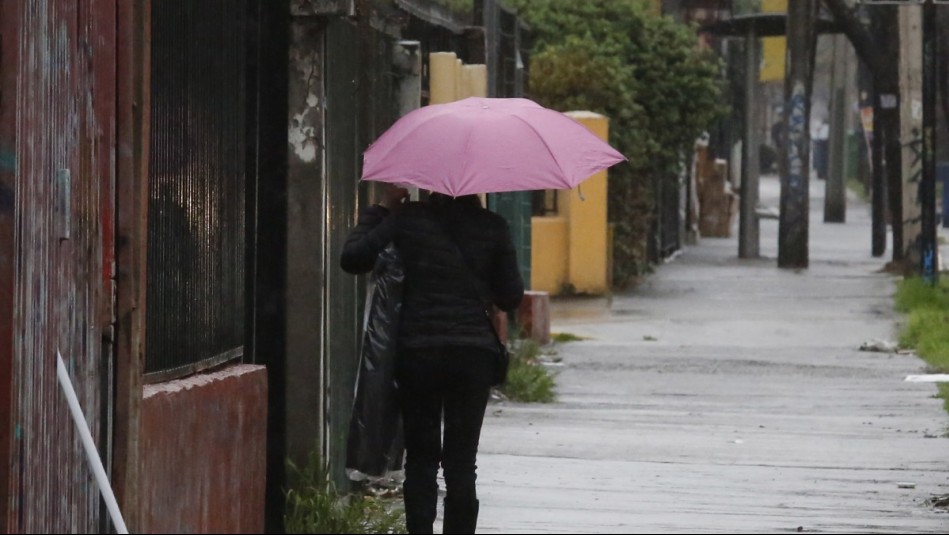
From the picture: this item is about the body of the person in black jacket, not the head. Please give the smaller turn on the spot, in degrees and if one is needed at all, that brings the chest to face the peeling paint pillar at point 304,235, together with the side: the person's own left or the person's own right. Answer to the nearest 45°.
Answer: approximately 45° to the person's own left

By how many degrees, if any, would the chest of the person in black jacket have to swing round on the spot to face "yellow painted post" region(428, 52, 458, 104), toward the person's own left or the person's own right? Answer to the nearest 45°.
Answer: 0° — they already face it

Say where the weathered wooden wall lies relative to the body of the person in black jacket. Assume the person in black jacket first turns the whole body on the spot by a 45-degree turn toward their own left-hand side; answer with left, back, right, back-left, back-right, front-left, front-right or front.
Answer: left

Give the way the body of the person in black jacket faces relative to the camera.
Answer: away from the camera

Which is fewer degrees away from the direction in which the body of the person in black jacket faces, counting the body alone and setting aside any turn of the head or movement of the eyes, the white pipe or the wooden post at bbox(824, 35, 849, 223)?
the wooden post

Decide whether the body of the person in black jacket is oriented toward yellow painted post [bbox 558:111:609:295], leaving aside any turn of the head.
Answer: yes

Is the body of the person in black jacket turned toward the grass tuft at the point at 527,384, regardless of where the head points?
yes

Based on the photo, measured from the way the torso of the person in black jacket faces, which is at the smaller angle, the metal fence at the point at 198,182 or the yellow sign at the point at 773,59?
the yellow sign
